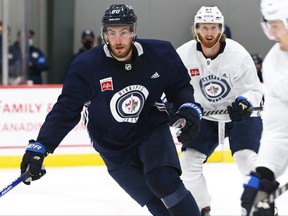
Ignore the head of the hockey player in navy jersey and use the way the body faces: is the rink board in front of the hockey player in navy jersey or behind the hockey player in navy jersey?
behind

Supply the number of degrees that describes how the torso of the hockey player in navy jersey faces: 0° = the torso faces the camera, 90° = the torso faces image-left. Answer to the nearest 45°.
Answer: approximately 0°

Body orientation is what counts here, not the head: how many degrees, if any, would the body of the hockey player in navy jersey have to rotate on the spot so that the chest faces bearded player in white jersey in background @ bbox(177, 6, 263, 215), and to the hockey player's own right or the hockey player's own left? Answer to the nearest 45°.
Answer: approximately 135° to the hockey player's own left
